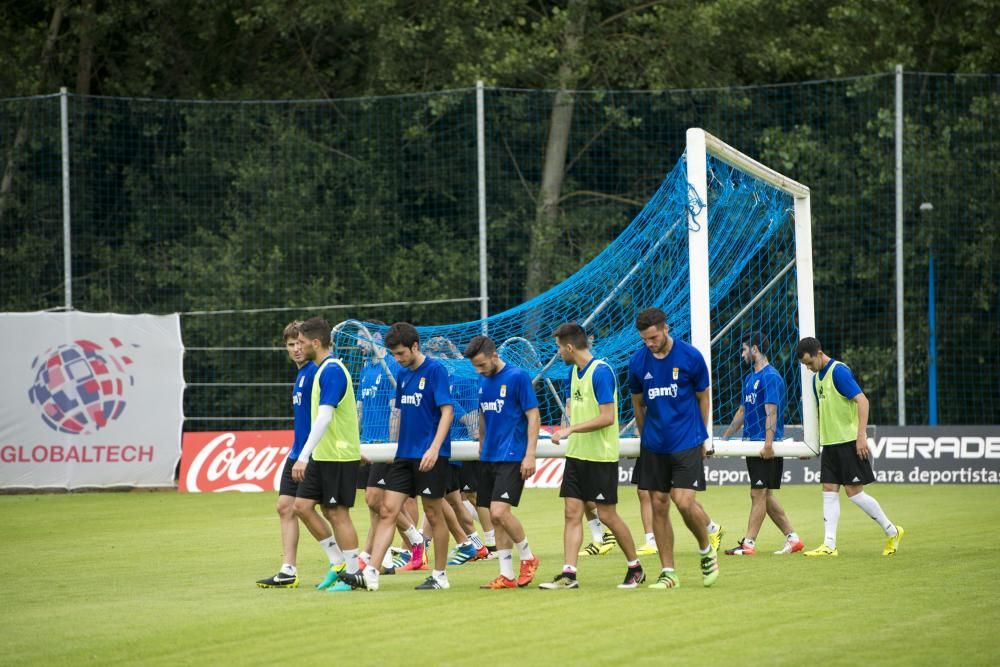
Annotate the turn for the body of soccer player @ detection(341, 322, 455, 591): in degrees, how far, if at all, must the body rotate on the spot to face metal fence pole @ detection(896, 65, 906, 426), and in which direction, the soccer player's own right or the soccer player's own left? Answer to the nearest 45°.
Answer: approximately 180°

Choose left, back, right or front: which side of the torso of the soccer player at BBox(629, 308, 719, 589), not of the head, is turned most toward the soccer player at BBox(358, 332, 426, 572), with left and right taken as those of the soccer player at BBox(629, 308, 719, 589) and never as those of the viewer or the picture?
right

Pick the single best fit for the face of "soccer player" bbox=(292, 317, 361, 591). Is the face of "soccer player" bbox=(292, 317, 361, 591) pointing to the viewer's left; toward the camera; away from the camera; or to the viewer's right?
to the viewer's left

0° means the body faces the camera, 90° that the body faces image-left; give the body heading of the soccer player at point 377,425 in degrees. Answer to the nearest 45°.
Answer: approximately 45°

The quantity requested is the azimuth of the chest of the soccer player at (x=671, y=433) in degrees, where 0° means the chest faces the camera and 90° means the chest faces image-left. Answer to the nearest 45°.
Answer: approximately 45°

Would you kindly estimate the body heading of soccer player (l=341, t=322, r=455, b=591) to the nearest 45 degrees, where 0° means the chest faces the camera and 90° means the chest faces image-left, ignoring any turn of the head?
approximately 45°

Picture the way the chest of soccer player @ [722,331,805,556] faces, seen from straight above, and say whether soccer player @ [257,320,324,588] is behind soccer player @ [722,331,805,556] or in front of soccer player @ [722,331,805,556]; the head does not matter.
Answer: in front

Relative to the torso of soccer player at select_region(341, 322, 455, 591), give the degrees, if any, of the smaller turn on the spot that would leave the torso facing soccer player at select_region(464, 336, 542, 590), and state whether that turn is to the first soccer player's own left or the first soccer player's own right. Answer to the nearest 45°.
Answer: approximately 135° to the first soccer player's own left
